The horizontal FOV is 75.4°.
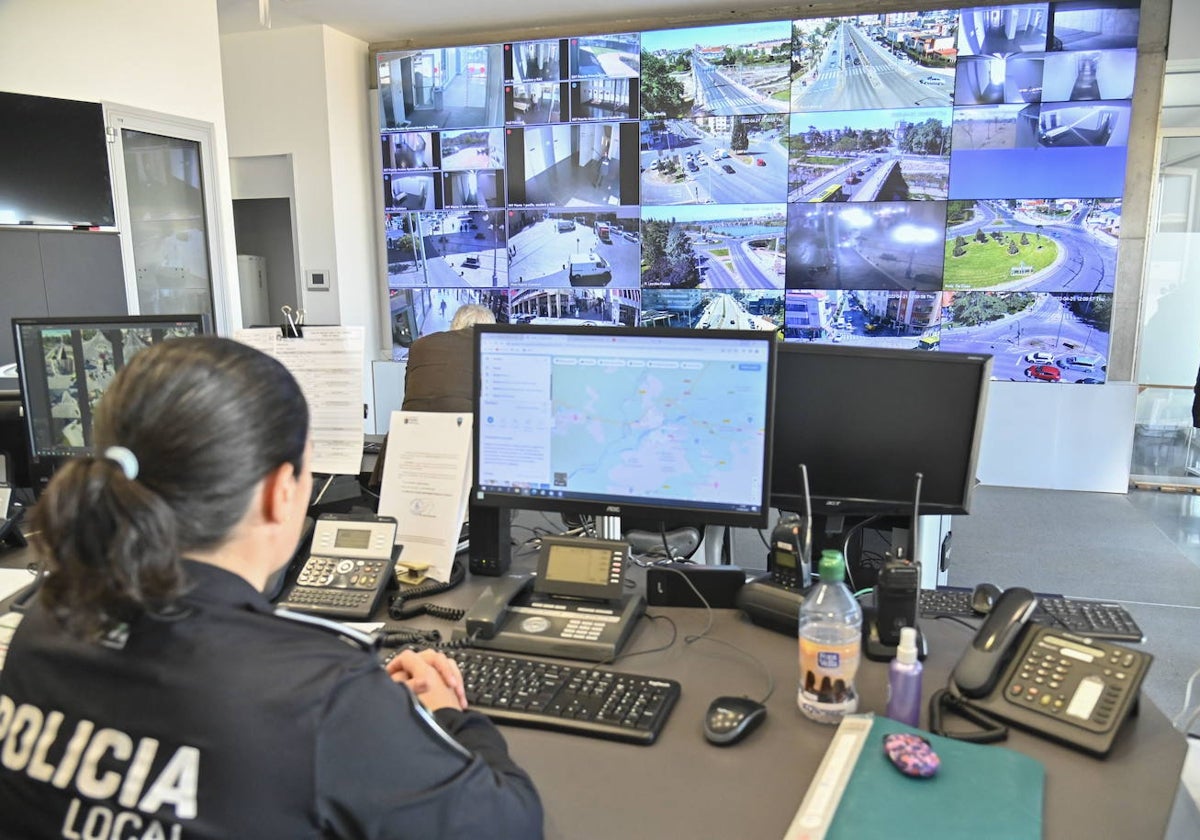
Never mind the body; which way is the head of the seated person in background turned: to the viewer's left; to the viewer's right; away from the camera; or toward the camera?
away from the camera

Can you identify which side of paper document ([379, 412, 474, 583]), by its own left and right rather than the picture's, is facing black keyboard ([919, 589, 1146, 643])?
left

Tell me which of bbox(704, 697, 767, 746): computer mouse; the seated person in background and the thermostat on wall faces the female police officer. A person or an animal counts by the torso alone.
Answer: the thermostat on wall

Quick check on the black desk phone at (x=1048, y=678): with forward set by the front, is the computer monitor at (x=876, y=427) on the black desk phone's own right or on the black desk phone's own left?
on the black desk phone's own right

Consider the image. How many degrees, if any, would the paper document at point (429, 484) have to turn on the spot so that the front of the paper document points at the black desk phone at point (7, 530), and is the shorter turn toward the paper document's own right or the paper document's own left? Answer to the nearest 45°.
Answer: approximately 135° to the paper document's own right

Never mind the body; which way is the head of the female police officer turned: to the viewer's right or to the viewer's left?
to the viewer's right

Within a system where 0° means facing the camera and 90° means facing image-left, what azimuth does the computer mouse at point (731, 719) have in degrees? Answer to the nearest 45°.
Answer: approximately 225°

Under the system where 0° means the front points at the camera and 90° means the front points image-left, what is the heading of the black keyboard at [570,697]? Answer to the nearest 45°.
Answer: approximately 0°

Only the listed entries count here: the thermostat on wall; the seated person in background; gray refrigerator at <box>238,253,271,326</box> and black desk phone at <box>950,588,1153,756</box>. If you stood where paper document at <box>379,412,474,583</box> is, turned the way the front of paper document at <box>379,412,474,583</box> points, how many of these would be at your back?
3

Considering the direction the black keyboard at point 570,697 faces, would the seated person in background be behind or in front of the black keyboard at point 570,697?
behind
